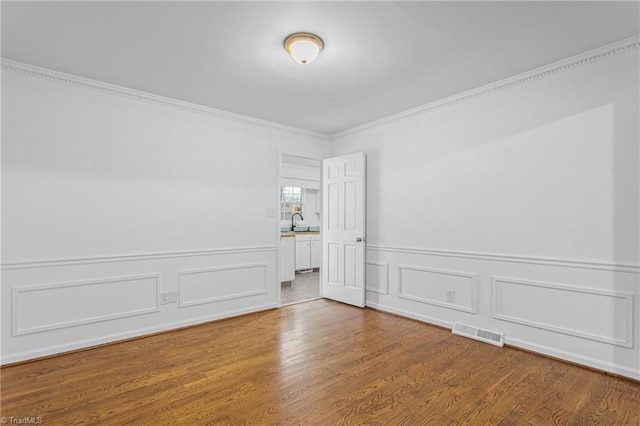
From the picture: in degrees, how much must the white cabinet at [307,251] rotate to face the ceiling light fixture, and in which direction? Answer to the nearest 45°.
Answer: approximately 45° to its right

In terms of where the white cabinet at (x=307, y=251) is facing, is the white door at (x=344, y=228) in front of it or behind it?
in front

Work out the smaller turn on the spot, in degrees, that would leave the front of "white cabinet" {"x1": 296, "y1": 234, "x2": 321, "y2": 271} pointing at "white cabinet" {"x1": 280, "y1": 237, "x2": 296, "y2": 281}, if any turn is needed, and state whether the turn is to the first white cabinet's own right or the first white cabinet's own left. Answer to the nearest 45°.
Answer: approximately 45° to the first white cabinet's own right

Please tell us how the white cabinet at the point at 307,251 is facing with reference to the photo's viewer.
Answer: facing the viewer and to the right of the viewer
